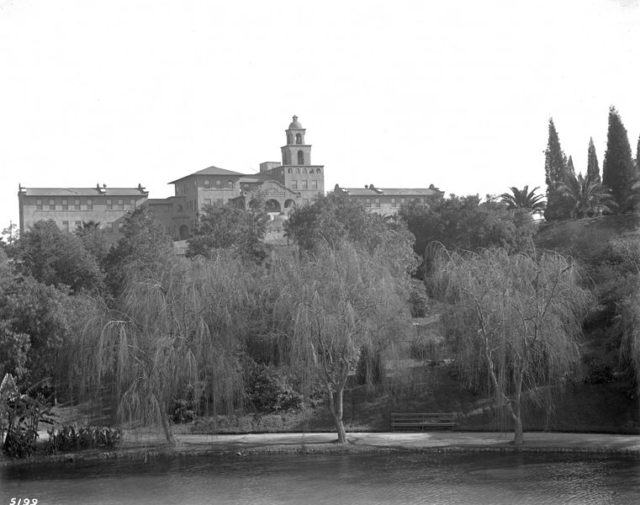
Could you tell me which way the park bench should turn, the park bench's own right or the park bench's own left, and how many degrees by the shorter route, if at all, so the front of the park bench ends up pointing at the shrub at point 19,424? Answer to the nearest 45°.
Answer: approximately 90° to the park bench's own right

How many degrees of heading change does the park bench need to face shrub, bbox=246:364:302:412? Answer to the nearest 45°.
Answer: approximately 90° to its right

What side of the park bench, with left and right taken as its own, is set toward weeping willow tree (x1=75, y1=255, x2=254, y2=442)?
right

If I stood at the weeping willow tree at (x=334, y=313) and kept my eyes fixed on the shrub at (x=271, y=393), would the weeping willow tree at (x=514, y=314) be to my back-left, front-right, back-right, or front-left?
back-right

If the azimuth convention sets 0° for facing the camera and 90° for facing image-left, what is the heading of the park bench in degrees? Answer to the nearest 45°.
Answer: approximately 0°

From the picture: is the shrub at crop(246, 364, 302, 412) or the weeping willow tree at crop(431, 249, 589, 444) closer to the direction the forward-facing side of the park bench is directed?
the weeping willow tree

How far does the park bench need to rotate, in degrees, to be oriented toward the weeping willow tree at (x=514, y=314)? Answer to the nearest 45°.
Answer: approximately 45° to its left
